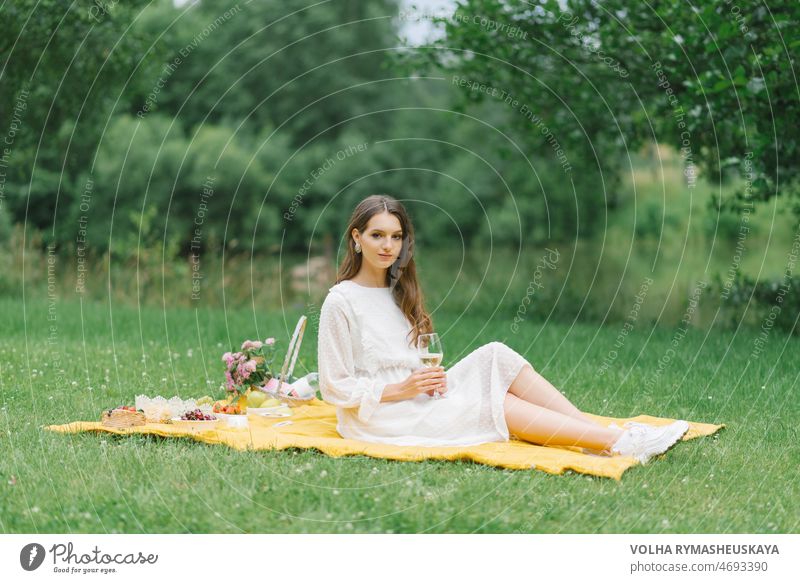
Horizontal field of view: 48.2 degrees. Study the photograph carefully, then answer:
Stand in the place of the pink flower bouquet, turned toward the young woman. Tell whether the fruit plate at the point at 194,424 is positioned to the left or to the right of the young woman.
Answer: right

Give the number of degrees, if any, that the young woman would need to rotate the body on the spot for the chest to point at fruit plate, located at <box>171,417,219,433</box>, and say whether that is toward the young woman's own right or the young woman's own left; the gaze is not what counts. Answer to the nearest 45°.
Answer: approximately 135° to the young woman's own right

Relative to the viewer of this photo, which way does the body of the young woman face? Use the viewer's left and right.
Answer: facing the viewer and to the right of the viewer

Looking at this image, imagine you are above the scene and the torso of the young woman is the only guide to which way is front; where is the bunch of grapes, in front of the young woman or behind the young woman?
behind

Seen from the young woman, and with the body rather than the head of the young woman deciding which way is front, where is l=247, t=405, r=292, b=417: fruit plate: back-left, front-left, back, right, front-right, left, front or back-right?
back

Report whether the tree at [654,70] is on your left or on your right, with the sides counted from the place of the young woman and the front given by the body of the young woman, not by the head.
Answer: on your left
